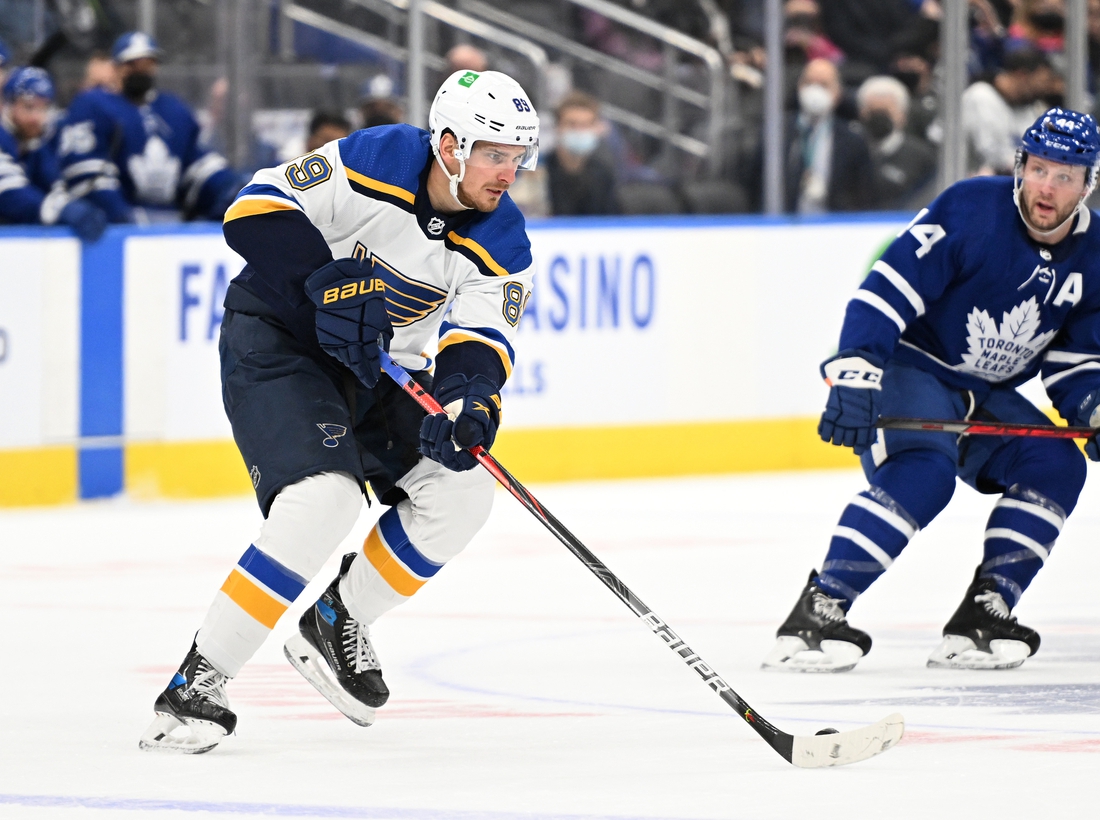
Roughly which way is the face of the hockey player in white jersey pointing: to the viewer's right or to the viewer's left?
to the viewer's right

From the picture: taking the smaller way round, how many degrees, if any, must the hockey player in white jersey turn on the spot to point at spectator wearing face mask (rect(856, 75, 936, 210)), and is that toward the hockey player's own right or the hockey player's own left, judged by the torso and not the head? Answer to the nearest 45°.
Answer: approximately 90° to the hockey player's own left

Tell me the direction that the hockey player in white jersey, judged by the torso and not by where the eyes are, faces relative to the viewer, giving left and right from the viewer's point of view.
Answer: facing the viewer and to the right of the viewer

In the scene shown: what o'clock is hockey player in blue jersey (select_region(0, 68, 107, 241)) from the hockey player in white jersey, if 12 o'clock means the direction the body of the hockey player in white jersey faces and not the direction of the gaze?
The hockey player in blue jersey is roughly at 7 o'clock from the hockey player in white jersey.

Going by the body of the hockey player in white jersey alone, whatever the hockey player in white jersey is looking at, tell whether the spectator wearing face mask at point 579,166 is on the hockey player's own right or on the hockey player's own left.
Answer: on the hockey player's own left

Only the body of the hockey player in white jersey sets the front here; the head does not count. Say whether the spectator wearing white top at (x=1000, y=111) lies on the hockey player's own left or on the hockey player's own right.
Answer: on the hockey player's own left

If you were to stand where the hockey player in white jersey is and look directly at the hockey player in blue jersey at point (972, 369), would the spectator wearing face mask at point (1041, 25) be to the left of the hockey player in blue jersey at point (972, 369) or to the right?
left

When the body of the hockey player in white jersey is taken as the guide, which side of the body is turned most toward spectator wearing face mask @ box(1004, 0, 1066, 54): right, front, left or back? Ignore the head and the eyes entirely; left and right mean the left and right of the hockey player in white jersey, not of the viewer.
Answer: left

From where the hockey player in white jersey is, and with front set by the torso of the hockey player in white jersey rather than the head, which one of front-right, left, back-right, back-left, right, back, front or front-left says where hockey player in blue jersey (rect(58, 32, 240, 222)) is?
back-left
